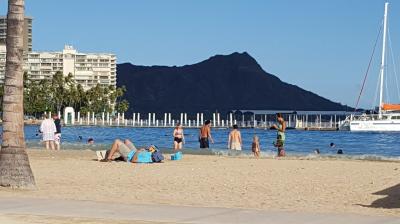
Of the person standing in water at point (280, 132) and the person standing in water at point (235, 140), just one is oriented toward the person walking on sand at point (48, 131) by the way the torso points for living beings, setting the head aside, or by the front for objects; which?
the person standing in water at point (280, 132)

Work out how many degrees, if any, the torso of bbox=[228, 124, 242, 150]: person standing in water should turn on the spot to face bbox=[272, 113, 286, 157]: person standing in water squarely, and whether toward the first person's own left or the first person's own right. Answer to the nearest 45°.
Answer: approximately 135° to the first person's own right

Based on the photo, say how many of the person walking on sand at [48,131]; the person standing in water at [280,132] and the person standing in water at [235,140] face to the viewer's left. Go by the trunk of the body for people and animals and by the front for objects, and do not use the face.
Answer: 1

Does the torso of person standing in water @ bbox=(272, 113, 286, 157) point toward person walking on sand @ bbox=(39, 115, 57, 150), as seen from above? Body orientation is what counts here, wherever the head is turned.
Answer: yes

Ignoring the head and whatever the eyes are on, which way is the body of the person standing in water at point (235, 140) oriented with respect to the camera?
away from the camera

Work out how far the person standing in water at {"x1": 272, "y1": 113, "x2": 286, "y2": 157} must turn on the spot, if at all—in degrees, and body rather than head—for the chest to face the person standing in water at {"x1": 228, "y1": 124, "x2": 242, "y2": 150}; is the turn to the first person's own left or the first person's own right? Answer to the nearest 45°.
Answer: approximately 45° to the first person's own right

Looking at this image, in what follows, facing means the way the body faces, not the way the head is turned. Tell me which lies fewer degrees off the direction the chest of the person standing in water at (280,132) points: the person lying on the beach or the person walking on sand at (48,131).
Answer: the person walking on sand

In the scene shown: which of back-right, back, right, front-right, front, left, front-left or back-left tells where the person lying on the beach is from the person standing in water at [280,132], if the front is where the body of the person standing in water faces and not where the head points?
front-left
